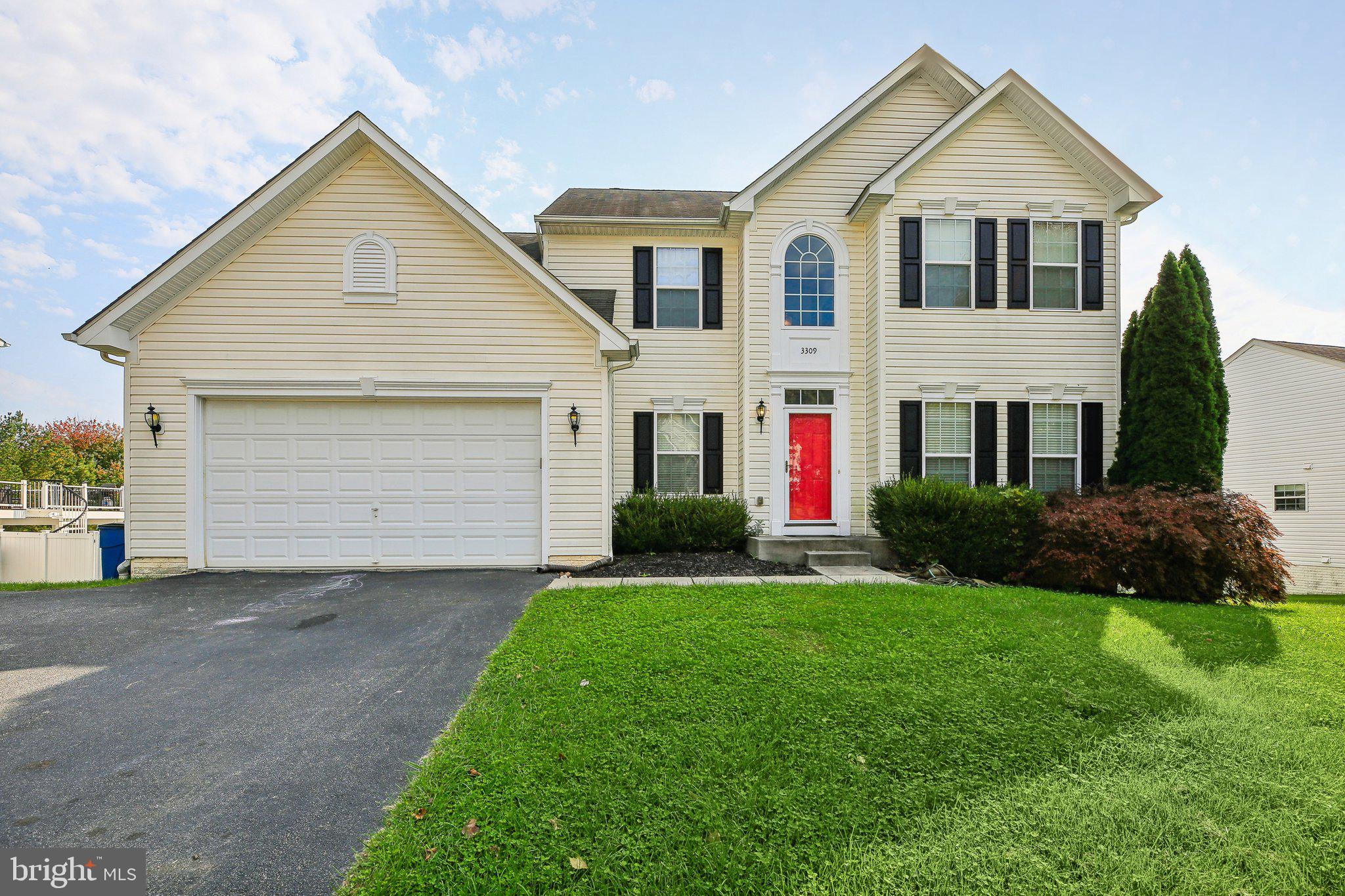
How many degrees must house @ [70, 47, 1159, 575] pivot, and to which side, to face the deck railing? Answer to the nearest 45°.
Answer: approximately 135° to its right

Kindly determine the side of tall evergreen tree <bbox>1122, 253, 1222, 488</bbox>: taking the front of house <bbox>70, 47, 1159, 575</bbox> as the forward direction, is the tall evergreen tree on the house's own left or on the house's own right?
on the house's own left

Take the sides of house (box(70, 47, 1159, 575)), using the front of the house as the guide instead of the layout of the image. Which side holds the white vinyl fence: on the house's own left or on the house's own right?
on the house's own right

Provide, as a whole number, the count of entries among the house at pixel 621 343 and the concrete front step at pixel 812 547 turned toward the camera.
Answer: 2

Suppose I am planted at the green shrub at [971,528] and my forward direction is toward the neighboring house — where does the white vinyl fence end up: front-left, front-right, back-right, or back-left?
back-left

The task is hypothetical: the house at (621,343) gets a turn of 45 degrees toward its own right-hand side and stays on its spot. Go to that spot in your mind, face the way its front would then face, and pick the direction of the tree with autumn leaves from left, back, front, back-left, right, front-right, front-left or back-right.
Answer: right

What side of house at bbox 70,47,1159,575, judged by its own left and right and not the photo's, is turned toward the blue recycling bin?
right

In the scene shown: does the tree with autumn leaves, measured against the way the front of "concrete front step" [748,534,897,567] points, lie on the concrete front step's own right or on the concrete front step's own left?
on the concrete front step's own right

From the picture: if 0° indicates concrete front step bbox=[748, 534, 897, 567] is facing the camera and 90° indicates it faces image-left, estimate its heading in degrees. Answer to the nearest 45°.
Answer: approximately 0°
